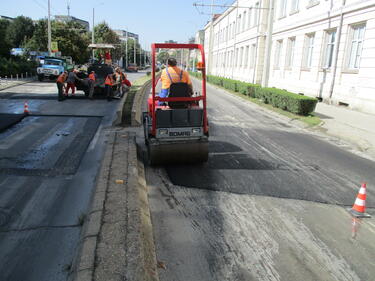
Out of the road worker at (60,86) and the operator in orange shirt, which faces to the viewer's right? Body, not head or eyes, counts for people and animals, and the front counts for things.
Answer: the road worker

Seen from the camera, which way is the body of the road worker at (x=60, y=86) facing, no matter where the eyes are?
to the viewer's right

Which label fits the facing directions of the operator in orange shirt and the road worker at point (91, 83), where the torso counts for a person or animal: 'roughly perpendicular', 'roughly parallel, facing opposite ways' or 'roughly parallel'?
roughly parallel

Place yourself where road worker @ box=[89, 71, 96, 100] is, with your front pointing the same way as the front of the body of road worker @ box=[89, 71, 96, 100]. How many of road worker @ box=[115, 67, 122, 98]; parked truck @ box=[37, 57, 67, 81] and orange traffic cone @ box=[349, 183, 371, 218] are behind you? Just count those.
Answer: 1
